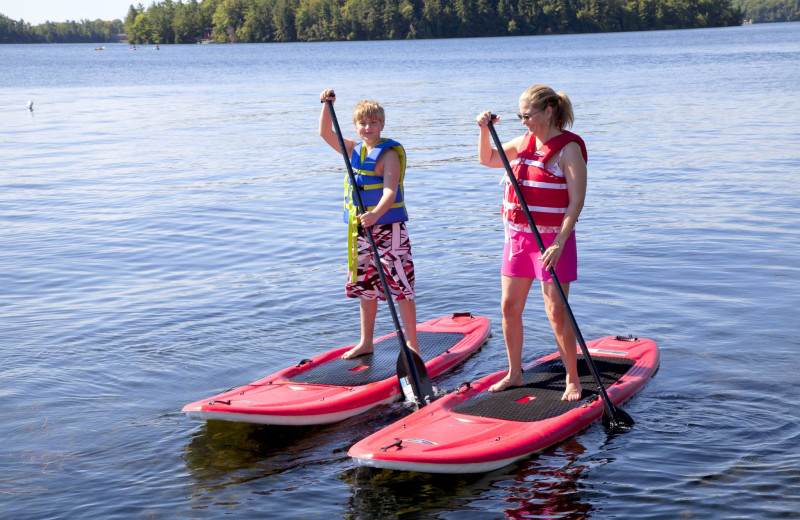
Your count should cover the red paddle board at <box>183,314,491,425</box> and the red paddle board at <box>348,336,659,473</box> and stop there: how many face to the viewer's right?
0

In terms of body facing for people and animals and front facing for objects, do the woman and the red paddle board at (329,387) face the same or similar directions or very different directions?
same or similar directions

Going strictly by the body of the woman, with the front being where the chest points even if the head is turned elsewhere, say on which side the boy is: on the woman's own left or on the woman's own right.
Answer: on the woman's own right

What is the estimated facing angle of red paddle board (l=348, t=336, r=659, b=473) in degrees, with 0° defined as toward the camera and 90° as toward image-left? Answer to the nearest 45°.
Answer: approximately 45°

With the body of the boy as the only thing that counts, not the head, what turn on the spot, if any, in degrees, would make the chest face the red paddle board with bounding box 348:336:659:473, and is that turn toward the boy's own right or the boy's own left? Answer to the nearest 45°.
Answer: approximately 90° to the boy's own left

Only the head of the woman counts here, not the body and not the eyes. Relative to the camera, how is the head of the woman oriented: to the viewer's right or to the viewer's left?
to the viewer's left

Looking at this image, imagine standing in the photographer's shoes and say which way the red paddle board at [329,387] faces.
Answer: facing the viewer and to the left of the viewer
